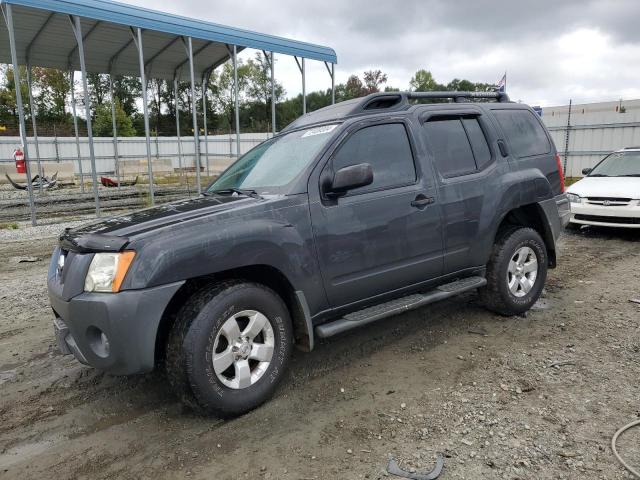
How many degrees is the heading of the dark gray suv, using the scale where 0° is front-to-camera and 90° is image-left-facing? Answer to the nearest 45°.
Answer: approximately 45°

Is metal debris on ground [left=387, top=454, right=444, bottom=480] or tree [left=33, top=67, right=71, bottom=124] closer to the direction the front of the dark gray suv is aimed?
the metal debris on ground

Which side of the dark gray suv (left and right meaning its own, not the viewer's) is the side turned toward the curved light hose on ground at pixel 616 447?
left

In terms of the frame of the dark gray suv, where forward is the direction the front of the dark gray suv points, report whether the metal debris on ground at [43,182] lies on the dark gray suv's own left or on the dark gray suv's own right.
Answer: on the dark gray suv's own right

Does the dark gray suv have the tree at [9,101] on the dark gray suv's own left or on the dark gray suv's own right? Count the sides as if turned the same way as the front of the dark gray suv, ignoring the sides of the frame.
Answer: on the dark gray suv's own right

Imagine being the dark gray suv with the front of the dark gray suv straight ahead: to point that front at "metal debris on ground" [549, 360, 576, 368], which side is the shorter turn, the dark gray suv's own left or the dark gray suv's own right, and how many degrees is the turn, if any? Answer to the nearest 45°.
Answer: approximately 135° to the dark gray suv's own left

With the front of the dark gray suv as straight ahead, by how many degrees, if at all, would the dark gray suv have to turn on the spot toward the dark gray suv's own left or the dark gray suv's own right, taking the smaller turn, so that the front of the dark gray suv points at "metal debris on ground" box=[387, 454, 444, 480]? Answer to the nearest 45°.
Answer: approximately 90° to the dark gray suv's own left

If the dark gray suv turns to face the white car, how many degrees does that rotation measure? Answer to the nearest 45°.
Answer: approximately 180°

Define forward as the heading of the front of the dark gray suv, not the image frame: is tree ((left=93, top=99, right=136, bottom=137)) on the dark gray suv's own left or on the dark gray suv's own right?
on the dark gray suv's own right

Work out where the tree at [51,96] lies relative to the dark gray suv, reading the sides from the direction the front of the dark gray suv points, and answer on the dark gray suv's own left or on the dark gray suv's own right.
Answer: on the dark gray suv's own right

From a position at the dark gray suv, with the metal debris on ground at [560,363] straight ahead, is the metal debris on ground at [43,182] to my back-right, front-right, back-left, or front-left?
back-left
